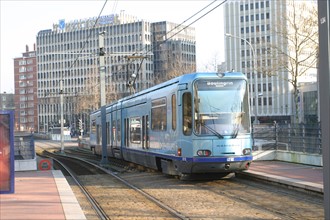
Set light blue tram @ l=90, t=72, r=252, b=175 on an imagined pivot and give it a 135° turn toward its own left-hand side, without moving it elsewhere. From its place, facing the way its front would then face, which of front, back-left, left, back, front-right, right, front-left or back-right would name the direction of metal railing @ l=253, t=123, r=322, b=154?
front-right

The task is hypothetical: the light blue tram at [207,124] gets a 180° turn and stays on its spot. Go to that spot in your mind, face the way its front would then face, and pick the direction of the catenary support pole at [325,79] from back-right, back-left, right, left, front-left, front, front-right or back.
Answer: back-left

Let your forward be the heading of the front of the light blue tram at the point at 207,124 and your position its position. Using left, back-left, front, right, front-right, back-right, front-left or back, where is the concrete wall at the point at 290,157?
left

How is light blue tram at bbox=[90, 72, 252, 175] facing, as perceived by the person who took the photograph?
facing the viewer and to the right of the viewer

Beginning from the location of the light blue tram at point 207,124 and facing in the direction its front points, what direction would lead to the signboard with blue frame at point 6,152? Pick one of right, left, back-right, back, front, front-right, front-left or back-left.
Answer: right
